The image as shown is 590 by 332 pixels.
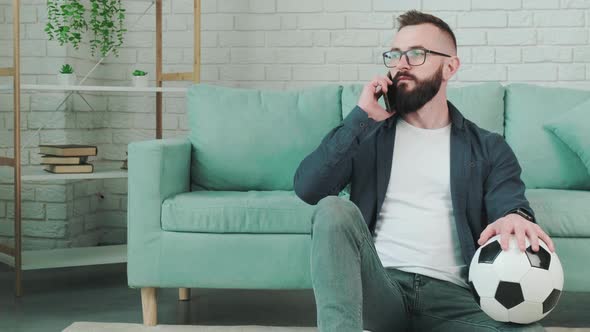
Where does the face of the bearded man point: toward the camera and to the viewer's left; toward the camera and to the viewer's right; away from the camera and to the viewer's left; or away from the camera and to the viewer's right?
toward the camera and to the viewer's left

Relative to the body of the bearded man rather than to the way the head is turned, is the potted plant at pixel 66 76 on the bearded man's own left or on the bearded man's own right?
on the bearded man's own right

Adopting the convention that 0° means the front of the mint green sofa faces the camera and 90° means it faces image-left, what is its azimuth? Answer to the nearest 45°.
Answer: approximately 0°

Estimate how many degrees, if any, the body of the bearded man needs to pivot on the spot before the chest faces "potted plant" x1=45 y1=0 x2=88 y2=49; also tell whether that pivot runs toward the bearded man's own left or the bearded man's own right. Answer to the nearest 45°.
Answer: approximately 135° to the bearded man's own right

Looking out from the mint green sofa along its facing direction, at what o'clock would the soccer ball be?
The soccer ball is roughly at 11 o'clock from the mint green sofa.

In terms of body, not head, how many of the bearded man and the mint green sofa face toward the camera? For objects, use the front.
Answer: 2

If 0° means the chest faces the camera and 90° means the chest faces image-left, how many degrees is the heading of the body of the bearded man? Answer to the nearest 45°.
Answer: approximately 0°

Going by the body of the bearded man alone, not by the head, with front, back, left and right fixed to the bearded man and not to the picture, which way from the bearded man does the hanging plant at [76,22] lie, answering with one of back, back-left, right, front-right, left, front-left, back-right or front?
back-right
